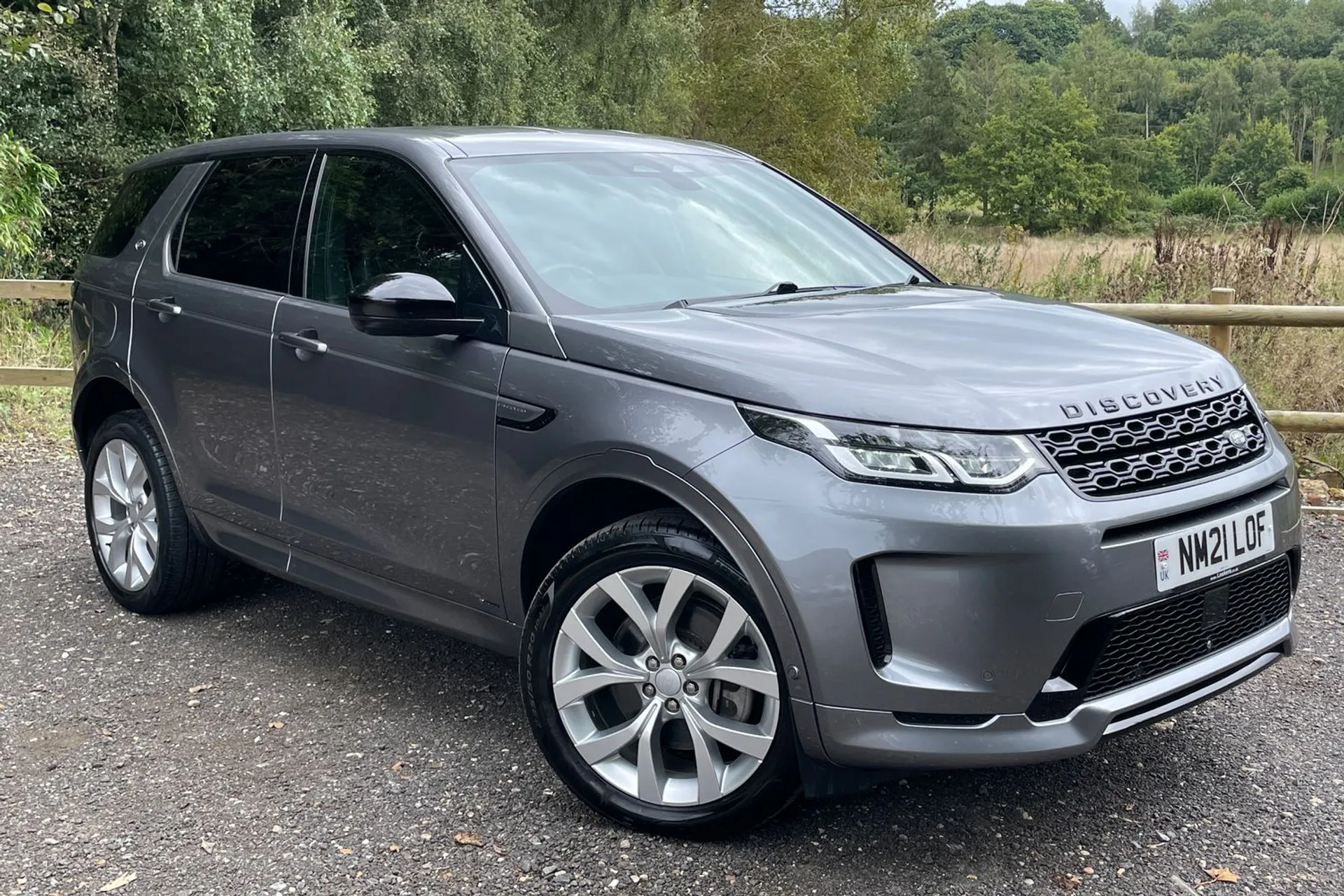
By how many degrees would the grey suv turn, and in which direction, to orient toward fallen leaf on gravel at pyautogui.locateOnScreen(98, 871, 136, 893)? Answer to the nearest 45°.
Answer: approximately 135° to its right

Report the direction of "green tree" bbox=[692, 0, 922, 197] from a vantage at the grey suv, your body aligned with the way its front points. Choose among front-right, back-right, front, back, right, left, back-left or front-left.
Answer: back-left

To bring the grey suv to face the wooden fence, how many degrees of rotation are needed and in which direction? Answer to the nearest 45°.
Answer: approximately 90° to its left

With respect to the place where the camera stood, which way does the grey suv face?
facing the viewer and to the right of the viewer

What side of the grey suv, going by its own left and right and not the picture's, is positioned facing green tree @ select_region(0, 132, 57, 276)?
back

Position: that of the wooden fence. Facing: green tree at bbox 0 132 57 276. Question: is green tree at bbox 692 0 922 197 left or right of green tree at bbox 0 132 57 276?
right

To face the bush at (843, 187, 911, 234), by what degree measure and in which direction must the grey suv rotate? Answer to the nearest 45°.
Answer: approximately 135° to its left
